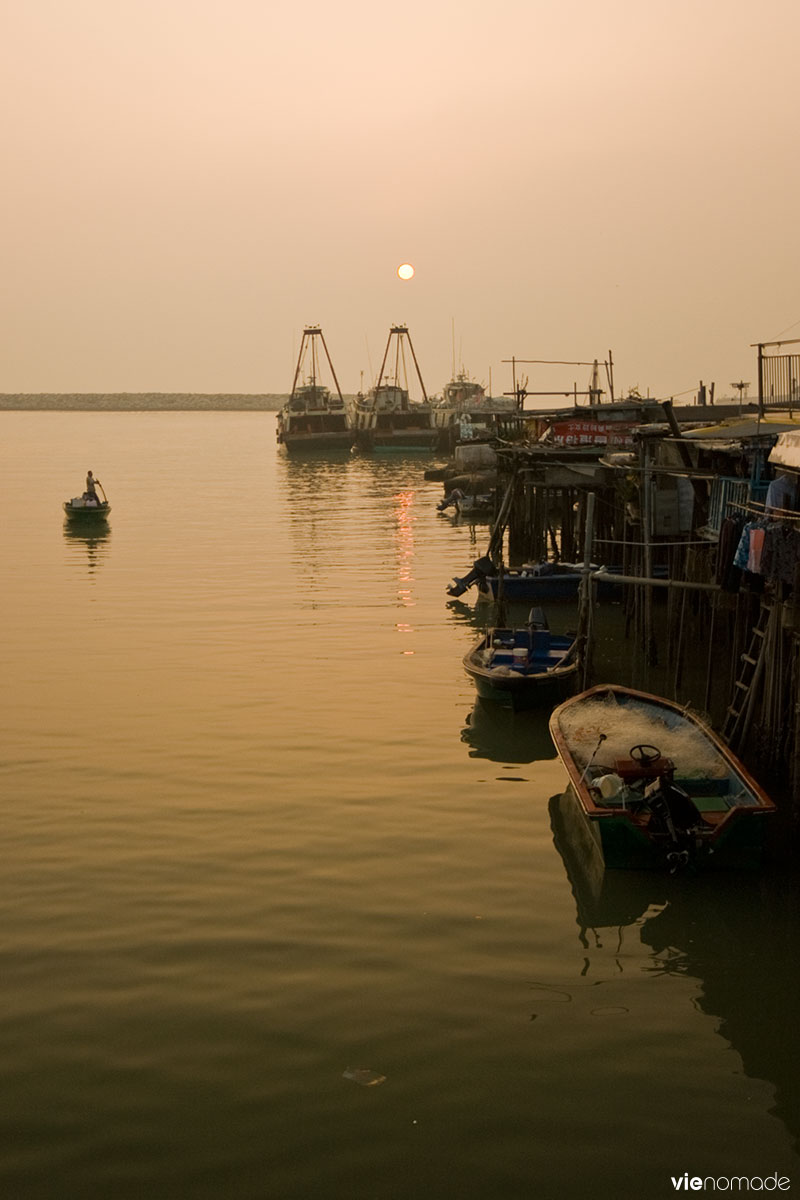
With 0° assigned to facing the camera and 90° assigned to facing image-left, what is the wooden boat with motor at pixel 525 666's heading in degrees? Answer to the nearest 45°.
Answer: approximately 0°

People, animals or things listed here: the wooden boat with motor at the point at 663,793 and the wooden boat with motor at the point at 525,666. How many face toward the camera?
1

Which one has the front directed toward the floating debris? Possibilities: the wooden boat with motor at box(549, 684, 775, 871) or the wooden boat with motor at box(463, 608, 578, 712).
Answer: the wooden boat with motor at box(463, 608, 578, 712)

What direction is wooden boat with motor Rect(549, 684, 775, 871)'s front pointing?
away from the camera

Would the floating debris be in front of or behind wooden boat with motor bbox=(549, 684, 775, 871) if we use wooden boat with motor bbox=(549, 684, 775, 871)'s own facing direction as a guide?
behind

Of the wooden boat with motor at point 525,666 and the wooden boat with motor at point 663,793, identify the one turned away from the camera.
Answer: the wooden boat with motor at point 663,793

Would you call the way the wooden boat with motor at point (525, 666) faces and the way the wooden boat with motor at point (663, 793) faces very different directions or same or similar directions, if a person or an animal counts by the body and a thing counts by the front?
very different directions

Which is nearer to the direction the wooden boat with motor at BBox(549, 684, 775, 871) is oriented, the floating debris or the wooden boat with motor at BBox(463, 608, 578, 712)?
the wooden boat with motor
